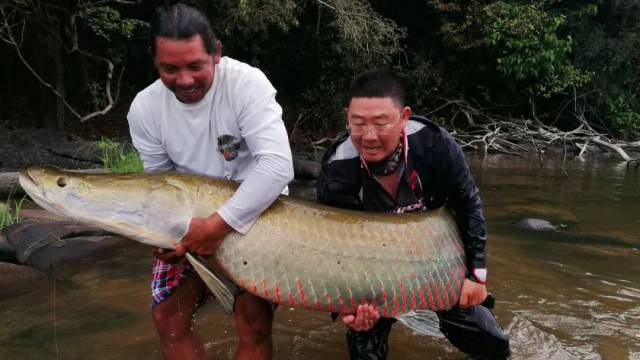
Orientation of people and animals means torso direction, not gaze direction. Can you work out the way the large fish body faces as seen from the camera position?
facing to the left of the viewer

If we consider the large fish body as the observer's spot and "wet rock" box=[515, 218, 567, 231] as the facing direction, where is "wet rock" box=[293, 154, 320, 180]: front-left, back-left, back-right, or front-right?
front-left

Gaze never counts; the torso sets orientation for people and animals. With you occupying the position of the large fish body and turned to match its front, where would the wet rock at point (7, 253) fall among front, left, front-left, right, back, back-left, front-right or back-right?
front-right

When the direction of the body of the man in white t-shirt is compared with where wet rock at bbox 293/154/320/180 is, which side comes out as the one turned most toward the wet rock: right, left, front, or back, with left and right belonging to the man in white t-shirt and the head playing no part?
back

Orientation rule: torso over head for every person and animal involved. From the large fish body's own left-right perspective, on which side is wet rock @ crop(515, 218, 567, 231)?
on its right

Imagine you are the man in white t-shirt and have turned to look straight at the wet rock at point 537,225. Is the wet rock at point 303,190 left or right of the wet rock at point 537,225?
left

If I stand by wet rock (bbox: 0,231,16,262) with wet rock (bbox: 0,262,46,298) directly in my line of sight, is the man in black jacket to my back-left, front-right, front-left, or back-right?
front-left

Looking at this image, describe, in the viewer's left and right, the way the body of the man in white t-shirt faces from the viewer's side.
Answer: facing the viewer
